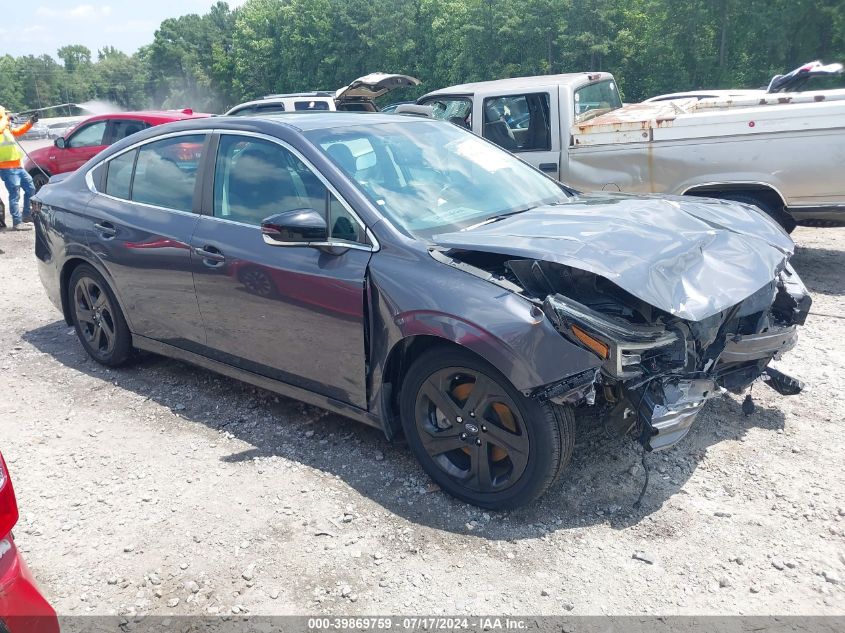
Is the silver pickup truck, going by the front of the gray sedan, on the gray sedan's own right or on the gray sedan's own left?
on the gray sedan's own left

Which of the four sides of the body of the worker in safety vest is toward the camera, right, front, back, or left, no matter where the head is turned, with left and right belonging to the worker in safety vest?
right

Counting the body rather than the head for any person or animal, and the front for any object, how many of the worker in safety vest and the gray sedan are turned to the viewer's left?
0

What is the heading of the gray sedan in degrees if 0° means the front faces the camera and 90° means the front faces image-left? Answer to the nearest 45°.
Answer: approximately 315°

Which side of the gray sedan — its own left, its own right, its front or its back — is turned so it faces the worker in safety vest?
back

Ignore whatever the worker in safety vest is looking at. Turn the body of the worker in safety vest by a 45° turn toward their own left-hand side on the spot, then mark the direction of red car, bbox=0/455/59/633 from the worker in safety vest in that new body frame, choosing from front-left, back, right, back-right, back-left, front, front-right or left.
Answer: back-right

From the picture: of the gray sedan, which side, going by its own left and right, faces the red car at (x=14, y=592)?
right
